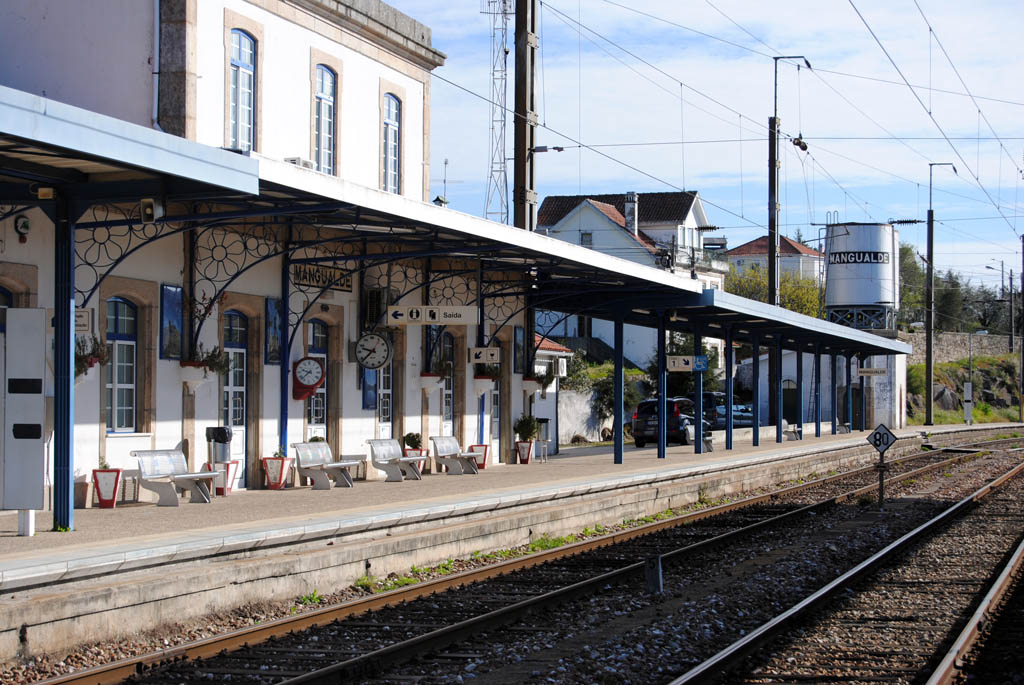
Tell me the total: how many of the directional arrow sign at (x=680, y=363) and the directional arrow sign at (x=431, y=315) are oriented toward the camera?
2

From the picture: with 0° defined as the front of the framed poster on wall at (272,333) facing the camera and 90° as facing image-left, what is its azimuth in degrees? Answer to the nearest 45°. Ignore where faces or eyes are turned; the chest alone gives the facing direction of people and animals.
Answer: approximately 315°

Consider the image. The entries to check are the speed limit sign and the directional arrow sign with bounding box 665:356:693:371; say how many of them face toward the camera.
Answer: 2

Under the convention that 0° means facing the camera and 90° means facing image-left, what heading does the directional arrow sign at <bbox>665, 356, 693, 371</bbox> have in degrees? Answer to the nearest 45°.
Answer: approximately 0°

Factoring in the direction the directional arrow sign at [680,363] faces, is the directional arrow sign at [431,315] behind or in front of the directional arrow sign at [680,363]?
in front

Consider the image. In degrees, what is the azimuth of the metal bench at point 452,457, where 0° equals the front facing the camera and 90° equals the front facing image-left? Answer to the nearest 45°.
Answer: approximately 315°

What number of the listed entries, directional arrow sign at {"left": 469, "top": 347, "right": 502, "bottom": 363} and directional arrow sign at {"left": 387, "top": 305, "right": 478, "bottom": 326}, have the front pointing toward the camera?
2

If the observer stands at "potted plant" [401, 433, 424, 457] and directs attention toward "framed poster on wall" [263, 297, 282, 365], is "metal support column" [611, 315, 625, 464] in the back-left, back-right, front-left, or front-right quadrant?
back-left

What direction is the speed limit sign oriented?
toward the camera

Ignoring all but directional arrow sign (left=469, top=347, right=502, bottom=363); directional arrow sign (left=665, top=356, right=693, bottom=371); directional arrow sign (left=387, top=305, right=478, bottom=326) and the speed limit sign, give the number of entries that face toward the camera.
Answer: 4

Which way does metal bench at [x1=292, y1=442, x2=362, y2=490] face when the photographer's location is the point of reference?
facing the viewer and to the right of the viewer

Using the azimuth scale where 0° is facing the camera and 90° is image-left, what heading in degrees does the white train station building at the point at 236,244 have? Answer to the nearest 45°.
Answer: approximately 315°

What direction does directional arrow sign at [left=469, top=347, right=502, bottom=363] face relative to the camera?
toward the camera
